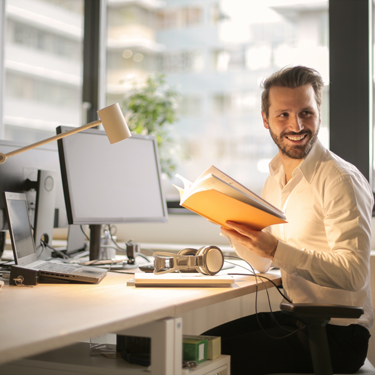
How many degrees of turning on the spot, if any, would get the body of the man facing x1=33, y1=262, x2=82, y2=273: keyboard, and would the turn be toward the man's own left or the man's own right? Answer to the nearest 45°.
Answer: approximately 45° to the man's own right

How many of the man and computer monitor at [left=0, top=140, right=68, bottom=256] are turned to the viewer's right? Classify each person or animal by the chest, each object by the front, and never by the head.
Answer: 0

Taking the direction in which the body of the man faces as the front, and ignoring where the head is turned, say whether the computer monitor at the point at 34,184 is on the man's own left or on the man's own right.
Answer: on the man's own right

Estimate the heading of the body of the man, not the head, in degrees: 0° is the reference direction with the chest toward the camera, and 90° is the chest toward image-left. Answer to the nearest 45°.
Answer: approximately 45°
